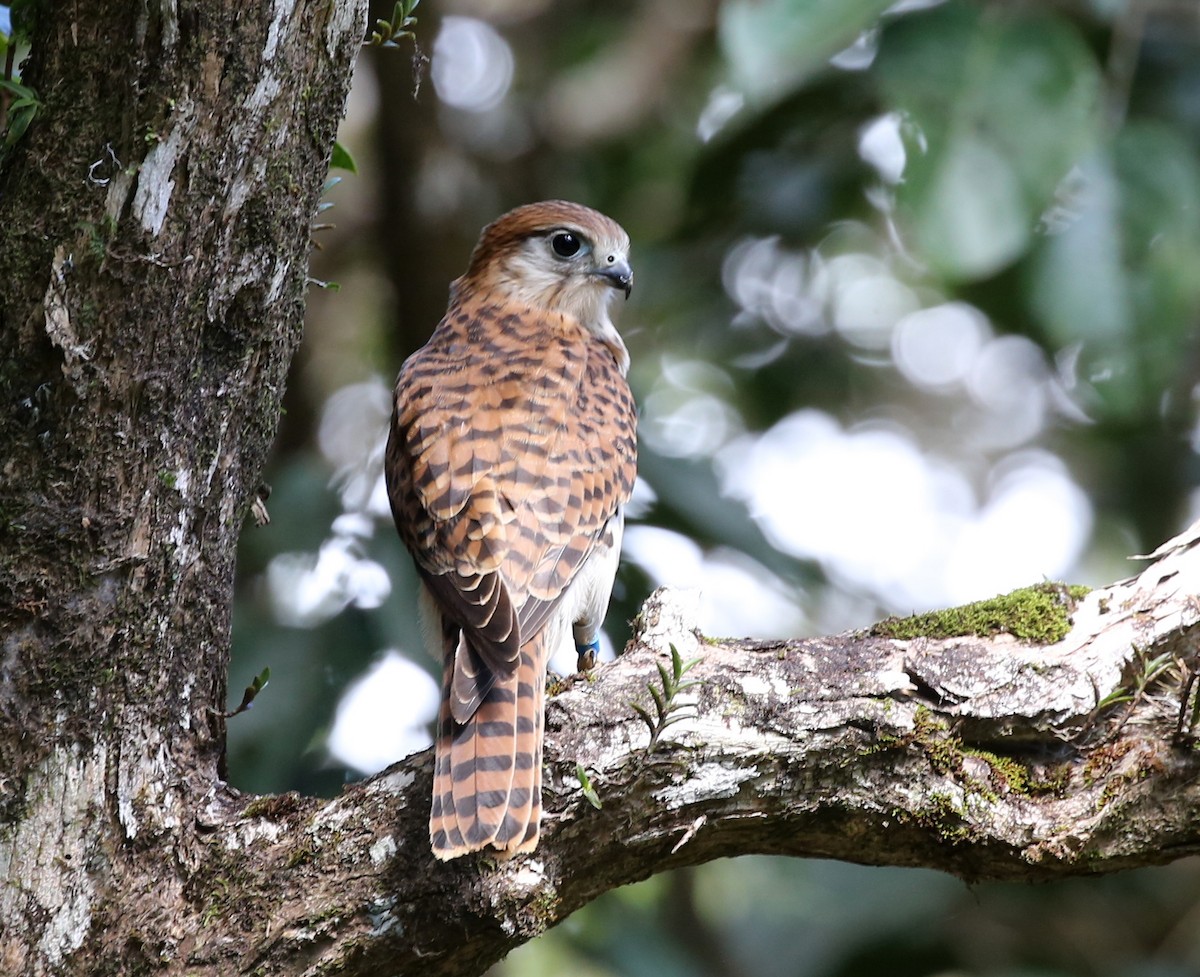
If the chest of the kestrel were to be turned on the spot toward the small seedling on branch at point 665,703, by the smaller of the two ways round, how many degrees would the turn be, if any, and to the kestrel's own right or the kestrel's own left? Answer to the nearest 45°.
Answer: approximately 135° to the kestrel's own right

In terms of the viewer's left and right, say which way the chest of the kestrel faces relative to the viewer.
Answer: facing away from the viewer and to the right of the viewer

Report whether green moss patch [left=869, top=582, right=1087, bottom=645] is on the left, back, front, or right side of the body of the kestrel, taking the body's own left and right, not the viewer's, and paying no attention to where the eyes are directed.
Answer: right
